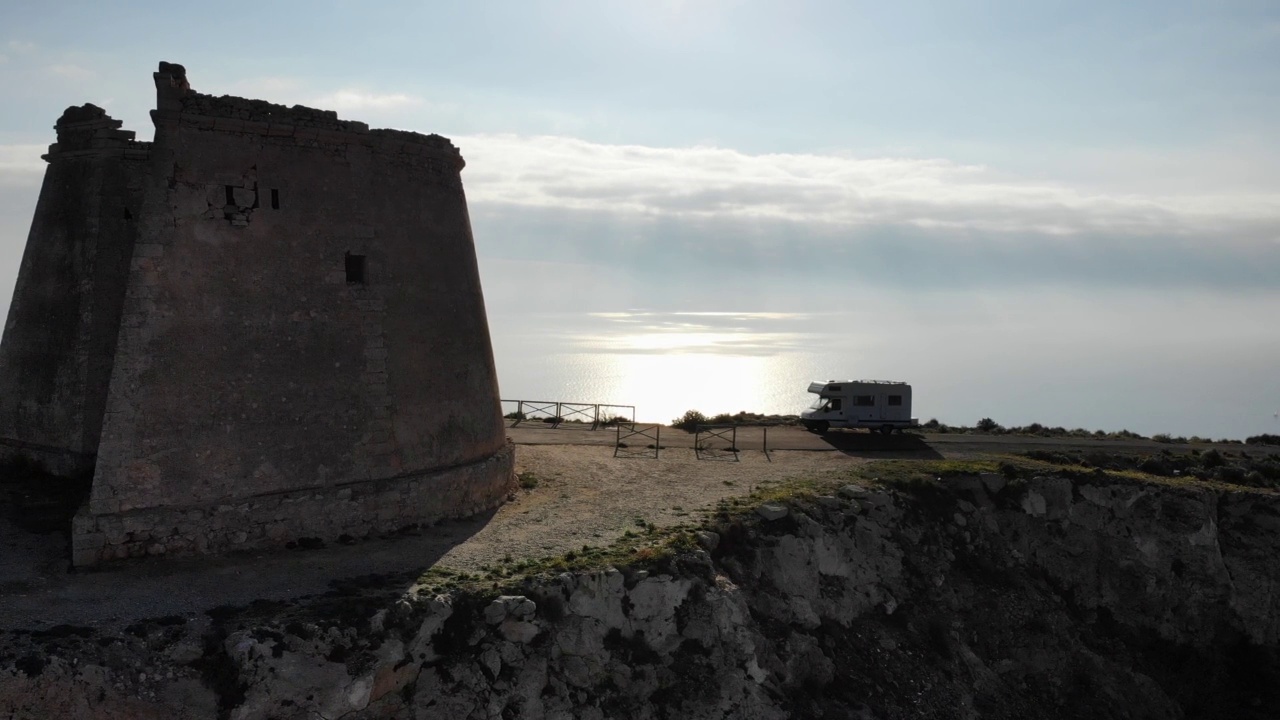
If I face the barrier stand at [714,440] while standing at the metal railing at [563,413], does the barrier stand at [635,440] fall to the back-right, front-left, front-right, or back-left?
front-right

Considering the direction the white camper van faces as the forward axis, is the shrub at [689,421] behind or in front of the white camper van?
in front

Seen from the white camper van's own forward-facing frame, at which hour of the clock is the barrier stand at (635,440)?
The barrier stand is roughly at 11 o'clock from the white camper van.

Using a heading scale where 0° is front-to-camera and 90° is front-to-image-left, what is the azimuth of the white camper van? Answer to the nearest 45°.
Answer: approximately 90°

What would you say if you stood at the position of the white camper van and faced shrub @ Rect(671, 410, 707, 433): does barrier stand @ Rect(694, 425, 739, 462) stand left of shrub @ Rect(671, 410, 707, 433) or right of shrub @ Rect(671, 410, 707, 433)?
left

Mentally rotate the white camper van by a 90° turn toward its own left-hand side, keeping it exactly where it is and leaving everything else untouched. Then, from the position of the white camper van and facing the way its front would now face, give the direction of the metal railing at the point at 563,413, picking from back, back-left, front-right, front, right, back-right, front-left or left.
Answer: right

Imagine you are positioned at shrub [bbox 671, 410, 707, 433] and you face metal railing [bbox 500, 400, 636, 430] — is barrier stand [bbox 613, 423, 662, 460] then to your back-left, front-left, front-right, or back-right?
front-left

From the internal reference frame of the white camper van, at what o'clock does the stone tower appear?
The stone tower is roughly at 10 o'clock from the white camper van.

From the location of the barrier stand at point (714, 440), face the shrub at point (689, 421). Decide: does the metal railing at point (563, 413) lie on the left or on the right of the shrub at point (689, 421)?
left

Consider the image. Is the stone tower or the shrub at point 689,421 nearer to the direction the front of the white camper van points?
the shrub
